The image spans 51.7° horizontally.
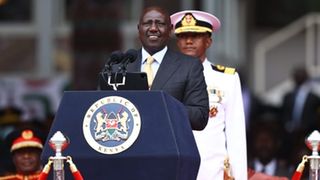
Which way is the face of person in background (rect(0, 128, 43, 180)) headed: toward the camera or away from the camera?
toward the camera

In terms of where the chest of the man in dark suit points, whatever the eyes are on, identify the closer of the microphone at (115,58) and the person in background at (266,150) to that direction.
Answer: the microphone

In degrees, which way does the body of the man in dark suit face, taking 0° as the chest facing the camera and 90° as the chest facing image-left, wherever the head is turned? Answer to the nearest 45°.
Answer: approximately 45°

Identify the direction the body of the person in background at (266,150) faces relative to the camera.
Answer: toward the camera

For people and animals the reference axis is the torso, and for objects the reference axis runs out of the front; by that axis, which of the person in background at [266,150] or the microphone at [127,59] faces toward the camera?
the person in background

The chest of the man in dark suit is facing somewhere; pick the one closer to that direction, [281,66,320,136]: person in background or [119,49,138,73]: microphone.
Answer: the microphone

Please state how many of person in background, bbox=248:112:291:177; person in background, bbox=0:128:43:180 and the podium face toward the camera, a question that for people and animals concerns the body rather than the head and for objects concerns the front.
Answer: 3

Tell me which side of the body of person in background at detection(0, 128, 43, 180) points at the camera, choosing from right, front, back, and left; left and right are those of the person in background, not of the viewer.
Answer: front

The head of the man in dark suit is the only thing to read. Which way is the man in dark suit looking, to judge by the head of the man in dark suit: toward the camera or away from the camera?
toward the camera

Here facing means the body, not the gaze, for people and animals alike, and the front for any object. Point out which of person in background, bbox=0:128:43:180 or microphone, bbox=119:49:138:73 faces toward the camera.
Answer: the person in background

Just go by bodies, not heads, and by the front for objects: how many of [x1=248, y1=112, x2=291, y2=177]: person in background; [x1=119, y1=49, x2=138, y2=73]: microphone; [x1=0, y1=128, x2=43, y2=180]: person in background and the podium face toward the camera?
3

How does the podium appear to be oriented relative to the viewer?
toward the camera
